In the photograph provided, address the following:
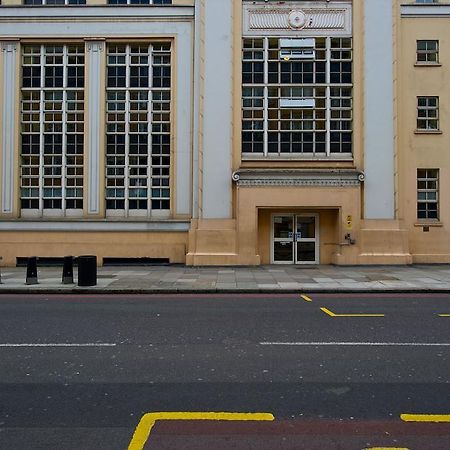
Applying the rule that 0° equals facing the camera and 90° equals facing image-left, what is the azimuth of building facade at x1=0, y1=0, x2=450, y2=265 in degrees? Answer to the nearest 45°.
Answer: approximately 0°

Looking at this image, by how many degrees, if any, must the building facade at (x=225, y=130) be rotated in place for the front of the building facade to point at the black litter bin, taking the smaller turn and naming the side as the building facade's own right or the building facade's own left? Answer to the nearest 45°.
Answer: approximately 45° to the building facade's own right
